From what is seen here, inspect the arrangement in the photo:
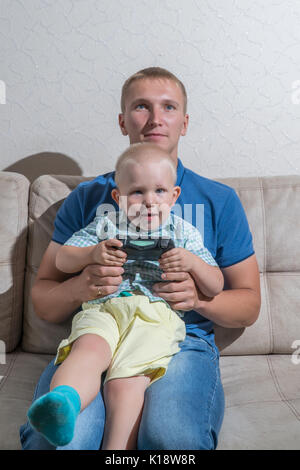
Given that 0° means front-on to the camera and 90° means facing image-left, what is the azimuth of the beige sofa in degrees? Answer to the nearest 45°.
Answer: approximately 0°

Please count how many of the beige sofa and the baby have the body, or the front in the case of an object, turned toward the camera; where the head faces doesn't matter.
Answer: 2

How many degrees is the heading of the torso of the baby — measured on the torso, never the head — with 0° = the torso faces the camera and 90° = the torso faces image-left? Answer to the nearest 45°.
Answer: approximately 0°
